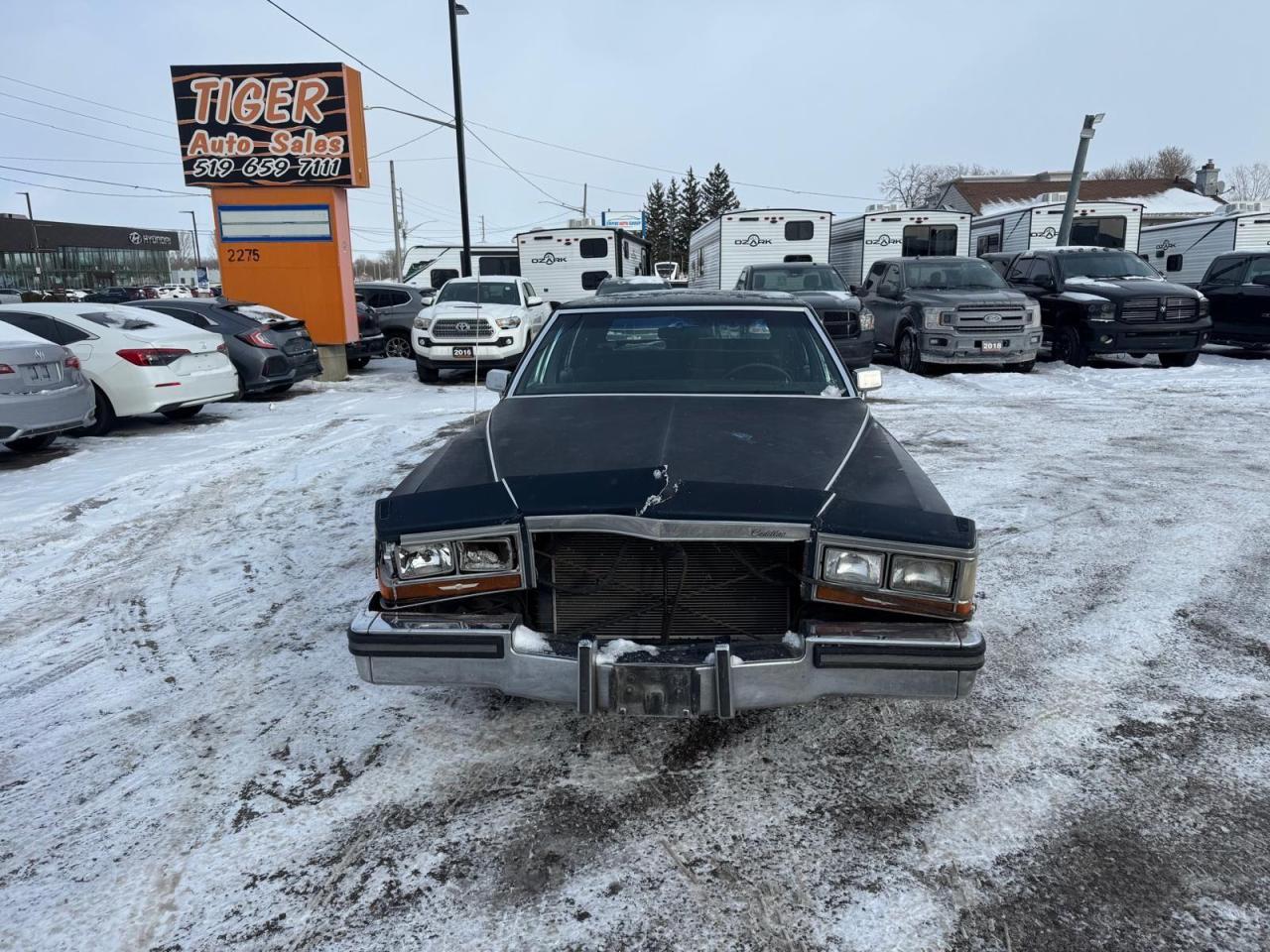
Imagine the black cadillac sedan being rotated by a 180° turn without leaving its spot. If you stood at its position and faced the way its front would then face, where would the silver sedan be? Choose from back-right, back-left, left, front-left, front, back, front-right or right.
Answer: front-left

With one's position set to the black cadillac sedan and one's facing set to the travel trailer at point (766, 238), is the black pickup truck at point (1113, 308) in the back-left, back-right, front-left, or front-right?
front-right

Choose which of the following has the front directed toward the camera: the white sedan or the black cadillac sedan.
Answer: the black cadillac sedan

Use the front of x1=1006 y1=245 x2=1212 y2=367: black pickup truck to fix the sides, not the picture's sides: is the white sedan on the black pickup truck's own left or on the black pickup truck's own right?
on the black pickup truck's own right

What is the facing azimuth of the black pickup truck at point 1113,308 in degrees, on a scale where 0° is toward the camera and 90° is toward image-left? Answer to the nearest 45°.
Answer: approximately 315°

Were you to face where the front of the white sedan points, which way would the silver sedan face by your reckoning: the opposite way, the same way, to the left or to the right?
the same way

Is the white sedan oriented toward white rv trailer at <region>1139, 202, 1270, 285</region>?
no

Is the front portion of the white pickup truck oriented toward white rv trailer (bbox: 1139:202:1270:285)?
no

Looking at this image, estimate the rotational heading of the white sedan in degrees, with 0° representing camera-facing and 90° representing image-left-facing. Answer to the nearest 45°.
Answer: approximately 135°

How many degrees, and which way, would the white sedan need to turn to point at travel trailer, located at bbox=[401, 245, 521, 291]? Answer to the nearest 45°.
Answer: approximately 90° to its right

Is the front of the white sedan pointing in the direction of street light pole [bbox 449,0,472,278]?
no

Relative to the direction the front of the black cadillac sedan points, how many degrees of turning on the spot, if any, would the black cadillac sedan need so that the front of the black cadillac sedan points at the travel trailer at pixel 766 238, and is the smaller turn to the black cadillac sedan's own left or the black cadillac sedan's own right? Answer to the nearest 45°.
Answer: approximately 180°

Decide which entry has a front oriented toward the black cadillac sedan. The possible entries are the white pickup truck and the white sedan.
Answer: the white pickup truck

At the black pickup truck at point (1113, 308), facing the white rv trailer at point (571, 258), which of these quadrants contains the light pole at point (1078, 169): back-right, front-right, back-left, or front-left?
front-right

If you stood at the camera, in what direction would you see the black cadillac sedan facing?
facing the viewer

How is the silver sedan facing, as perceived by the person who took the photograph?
facing away from the viewer and to the left of the viewer

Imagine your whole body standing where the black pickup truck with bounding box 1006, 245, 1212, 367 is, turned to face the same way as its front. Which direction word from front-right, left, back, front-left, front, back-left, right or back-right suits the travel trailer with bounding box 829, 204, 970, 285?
back

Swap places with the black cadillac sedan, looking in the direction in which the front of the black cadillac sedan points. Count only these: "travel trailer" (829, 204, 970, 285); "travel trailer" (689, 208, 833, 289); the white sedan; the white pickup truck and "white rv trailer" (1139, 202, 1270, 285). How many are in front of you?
0

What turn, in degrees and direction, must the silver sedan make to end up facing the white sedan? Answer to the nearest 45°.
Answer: approximately 90° to its right

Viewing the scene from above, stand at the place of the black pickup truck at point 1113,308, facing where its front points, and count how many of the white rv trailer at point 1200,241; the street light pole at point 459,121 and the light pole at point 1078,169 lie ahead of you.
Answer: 0

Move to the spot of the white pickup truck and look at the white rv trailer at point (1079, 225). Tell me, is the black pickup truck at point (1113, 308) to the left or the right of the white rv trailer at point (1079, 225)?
right
